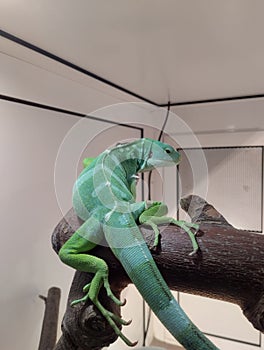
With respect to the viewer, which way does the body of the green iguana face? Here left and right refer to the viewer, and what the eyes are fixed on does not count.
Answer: facing away from the viewer and to the right of the viewer
